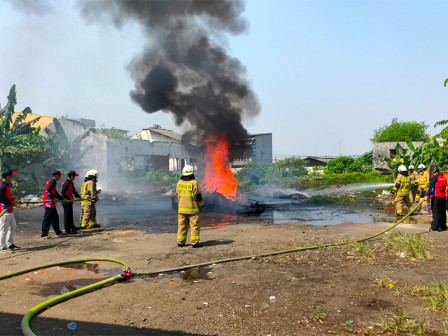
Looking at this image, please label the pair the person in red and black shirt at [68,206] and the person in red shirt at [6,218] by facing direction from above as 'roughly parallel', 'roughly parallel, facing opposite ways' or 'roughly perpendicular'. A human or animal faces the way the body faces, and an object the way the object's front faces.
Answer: roughly parallel

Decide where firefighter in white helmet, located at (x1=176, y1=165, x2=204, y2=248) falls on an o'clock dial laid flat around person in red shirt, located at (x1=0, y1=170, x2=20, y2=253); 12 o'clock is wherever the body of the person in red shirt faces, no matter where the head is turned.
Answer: The firefighter in white helmet is roughly at 1 o'clock from the person in red shirt.

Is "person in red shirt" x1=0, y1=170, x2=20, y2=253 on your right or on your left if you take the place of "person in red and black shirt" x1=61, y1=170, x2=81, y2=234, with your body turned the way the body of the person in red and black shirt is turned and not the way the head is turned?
on your right

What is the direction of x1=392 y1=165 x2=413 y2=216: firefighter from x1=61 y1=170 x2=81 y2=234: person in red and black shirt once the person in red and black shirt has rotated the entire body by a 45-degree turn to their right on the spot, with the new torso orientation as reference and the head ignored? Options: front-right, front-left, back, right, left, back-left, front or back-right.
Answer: front-left

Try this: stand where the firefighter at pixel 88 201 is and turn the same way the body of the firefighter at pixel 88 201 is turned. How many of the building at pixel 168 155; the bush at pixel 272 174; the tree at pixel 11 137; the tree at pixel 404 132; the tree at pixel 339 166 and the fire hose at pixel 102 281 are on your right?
1

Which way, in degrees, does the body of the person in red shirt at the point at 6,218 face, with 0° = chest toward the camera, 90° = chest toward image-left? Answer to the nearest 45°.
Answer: approximately 270°

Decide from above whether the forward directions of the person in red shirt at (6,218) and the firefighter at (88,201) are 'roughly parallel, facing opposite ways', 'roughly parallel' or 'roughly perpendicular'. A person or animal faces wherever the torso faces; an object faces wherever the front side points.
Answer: roughly parallel

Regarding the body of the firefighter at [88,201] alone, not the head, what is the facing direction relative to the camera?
to the viewer's right

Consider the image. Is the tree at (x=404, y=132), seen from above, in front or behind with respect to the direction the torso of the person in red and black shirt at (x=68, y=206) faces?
in front

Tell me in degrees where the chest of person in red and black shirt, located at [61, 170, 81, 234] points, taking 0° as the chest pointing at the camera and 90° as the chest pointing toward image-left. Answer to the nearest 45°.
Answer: approximately 270°

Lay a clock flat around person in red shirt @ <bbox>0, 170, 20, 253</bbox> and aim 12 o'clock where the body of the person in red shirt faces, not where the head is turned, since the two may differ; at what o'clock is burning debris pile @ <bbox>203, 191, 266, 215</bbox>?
The burning debris pile is roughly at 11 o'clock from the person in red shirt.

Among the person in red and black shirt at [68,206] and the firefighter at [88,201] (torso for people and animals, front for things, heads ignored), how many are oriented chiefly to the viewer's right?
2

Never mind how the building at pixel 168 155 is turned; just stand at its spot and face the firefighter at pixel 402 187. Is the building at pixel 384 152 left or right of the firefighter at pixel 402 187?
left

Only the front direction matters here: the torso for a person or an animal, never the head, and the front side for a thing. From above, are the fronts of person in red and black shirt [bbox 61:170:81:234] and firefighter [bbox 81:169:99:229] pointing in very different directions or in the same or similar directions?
same or similar directions

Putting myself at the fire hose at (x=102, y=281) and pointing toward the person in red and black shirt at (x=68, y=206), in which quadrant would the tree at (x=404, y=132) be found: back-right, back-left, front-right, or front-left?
front-right

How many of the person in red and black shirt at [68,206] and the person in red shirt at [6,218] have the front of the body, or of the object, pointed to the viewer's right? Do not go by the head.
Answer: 2

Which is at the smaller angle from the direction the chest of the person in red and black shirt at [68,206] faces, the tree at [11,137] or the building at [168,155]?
the building
